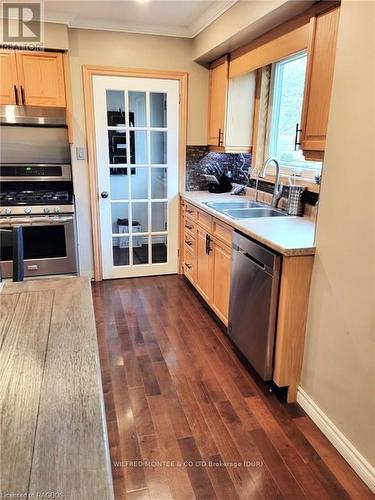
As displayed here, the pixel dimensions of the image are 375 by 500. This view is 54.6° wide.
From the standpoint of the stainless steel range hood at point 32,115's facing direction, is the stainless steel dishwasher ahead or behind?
ahead

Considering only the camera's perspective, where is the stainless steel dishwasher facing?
facing the viewer and to the left of the viewer

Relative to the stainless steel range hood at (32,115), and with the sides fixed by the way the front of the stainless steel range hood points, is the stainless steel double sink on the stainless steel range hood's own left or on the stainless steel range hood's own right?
on the stainless steel range hood's own left

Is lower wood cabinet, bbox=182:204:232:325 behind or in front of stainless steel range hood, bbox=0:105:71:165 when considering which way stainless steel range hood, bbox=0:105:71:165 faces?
in front

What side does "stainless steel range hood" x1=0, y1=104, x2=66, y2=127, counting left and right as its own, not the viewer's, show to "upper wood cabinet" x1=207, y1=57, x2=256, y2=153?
left

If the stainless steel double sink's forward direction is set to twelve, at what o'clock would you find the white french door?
The white french door is roughly at 1 o'clock from the stainless steel double sink.

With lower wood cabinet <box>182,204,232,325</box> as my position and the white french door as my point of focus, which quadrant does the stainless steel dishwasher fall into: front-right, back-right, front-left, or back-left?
back-left

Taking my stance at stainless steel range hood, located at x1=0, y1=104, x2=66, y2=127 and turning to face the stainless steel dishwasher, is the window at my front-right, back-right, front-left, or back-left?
front-left

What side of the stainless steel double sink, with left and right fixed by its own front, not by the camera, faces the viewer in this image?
left

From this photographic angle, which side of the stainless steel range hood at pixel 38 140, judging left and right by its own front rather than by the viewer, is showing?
front
